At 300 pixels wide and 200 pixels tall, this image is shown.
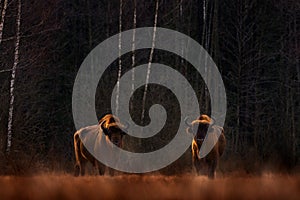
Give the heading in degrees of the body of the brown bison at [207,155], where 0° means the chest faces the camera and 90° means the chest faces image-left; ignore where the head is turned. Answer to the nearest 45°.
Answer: approximately 0°

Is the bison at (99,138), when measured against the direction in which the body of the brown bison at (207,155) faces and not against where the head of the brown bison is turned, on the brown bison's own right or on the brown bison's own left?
on the brown bison's own right
